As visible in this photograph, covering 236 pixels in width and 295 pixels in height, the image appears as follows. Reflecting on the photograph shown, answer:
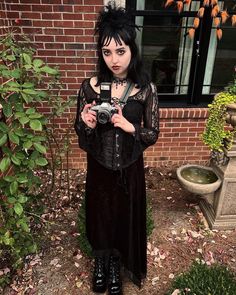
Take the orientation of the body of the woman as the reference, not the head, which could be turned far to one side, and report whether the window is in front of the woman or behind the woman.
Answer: behind

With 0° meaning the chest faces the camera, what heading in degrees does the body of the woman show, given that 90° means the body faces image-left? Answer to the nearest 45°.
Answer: approximately 0°

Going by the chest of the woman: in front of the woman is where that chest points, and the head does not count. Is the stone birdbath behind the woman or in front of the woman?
behind
